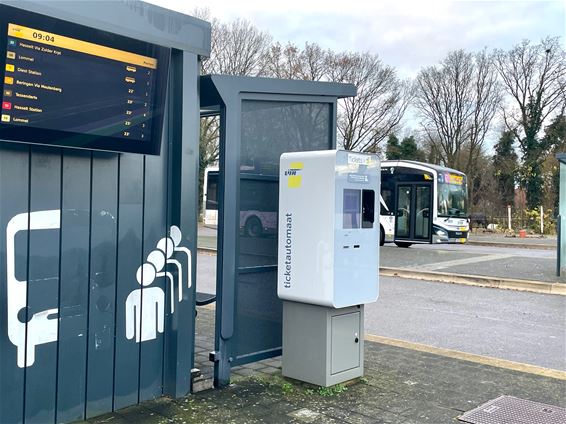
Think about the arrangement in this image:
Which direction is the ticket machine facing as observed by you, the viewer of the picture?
facing the viewer and to the right of the viewer

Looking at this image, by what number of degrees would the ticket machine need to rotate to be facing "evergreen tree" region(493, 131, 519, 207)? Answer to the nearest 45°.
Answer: approximately 135° to its left

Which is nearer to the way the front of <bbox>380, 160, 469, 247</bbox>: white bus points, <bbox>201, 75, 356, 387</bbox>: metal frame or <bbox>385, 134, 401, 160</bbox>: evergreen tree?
the metal frame

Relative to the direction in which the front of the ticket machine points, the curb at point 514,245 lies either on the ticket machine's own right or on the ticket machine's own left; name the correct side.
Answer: on the ticket machine's own left

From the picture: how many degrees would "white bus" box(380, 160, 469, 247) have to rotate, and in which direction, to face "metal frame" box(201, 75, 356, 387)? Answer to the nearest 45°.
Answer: approximately 45° to its right

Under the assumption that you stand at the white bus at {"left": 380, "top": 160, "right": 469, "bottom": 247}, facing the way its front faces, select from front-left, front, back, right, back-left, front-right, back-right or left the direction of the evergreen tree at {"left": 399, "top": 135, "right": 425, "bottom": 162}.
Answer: back-left

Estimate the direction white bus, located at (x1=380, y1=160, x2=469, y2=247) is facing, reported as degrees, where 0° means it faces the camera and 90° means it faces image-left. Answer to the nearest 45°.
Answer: approximately 315°

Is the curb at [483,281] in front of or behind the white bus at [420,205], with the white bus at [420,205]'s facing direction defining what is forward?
in front

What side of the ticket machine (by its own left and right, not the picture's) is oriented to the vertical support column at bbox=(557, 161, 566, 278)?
left

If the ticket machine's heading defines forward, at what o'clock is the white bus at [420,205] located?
The white bus is roughly at 8 o'clock from the ticket machine.

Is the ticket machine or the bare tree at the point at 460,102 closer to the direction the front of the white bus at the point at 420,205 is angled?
the ticket machine

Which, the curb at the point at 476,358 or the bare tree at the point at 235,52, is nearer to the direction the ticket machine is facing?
the curb

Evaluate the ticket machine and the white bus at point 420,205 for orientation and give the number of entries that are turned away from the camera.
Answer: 0
